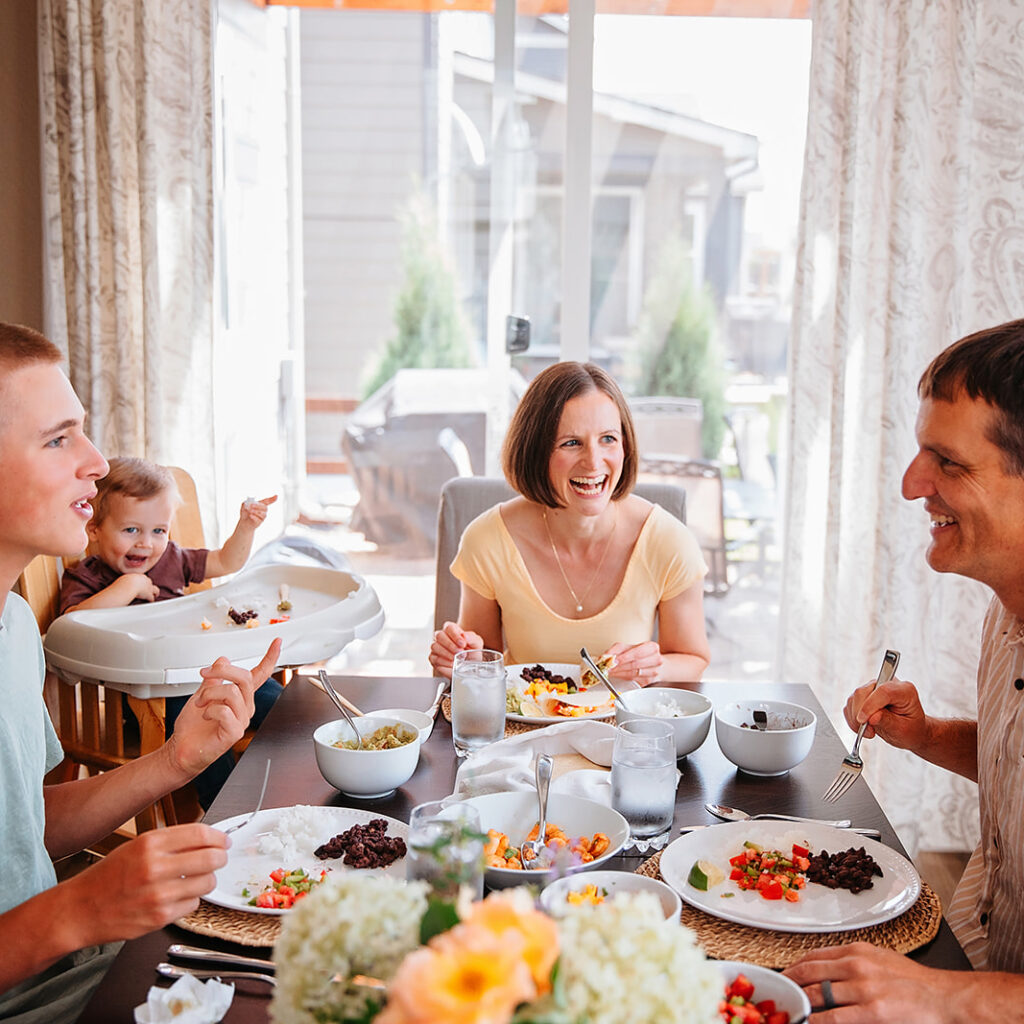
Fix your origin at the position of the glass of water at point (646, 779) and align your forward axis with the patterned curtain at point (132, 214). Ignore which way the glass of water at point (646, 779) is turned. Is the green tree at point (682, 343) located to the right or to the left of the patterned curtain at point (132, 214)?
right

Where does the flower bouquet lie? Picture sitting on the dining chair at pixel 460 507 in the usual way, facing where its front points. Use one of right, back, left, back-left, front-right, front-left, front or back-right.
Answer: front

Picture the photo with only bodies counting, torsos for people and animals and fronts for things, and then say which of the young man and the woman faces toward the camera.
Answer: the woman

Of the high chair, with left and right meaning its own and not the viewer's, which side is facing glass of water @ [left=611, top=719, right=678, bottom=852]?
front

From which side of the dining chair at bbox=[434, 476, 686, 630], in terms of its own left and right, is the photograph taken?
front

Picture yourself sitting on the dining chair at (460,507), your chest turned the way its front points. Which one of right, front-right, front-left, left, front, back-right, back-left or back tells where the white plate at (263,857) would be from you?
front

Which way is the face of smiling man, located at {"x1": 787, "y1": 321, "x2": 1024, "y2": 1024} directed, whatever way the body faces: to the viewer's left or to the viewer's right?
to the viewer's left

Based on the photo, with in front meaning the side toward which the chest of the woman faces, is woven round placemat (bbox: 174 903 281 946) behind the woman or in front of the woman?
in front

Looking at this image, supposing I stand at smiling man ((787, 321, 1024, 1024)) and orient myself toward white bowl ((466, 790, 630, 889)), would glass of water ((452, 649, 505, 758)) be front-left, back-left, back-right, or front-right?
front-right

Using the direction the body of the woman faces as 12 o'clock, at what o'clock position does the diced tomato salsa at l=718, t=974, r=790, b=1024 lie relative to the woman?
The diced tomato salsa is roughly at 12 o'clock from the woman.

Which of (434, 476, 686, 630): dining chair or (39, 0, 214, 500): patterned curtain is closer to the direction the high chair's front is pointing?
the dining chair

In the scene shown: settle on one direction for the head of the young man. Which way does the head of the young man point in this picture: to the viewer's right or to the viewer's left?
to the viewer's right

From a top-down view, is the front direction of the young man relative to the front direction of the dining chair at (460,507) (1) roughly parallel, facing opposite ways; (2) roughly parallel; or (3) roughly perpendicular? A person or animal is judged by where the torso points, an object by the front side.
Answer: roughly perpendicular

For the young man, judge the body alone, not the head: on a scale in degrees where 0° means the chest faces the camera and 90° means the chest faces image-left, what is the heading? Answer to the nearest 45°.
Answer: approximately 270°

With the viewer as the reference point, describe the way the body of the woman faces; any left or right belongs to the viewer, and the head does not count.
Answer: facing the viewer

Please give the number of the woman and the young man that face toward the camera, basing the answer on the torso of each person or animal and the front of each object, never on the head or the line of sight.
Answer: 1

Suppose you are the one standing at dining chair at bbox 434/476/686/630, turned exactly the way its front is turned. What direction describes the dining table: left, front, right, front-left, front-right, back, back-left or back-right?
front

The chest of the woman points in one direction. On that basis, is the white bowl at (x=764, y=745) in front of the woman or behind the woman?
in front
